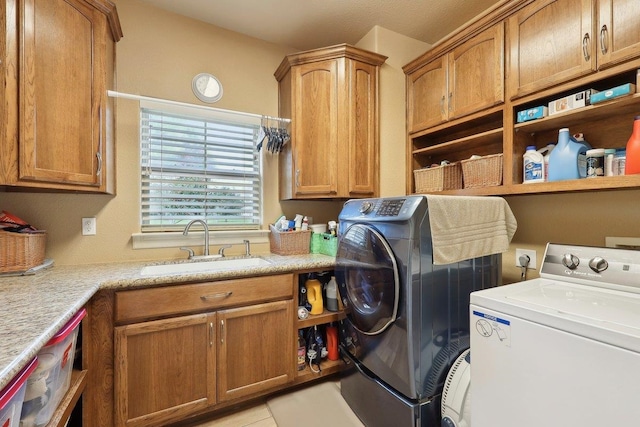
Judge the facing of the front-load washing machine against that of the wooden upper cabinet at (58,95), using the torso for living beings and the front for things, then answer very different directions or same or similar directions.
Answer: very different directions

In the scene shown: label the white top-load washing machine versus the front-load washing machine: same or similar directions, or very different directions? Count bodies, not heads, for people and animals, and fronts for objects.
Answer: same or similar directions

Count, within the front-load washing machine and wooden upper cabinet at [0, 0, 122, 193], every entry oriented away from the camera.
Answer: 0

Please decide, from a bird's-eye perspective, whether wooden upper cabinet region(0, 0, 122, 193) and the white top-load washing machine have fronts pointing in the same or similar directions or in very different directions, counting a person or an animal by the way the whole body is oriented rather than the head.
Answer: very different directions

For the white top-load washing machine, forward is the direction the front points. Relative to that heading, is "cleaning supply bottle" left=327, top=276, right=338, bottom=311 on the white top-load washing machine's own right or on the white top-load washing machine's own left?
on the white top-load washing machine's own right

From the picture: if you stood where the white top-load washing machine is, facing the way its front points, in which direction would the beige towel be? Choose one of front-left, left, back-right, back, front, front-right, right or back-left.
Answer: right

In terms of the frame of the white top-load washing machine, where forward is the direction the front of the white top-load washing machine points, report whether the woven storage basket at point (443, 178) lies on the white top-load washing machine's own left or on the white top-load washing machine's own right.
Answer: on the white top-load washing machine's own right

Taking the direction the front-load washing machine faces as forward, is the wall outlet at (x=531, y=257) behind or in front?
behind

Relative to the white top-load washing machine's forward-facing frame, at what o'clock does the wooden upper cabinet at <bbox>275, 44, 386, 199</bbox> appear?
The wooden upper cabinet is roughly at 2 o'clock from the white top-load washing machine.

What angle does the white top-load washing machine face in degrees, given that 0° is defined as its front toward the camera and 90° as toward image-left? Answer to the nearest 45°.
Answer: approximately 45°

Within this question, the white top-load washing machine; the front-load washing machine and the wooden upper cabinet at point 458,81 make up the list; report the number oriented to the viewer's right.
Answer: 0

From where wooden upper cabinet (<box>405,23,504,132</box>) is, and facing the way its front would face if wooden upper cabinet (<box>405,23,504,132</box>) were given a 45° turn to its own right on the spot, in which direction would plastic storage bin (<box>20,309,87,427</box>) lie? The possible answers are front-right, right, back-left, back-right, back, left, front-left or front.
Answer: front-left

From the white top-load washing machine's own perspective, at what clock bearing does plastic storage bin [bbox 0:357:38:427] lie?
The plastic storage bin is roughly at 12 o'clock from the white top-load washing machine.

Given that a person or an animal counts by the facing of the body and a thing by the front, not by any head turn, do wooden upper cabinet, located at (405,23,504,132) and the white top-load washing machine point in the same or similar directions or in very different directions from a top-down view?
same or similar directions

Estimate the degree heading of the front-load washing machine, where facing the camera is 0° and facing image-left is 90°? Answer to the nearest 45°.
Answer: approximately 45°

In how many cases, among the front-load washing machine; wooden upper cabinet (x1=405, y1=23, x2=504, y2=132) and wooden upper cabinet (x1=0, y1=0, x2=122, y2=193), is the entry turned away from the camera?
0
